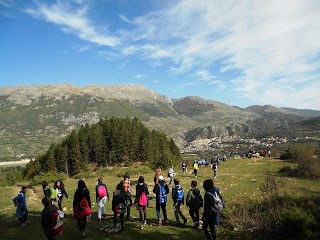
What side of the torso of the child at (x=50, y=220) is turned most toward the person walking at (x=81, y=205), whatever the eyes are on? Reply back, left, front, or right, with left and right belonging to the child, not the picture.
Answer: right

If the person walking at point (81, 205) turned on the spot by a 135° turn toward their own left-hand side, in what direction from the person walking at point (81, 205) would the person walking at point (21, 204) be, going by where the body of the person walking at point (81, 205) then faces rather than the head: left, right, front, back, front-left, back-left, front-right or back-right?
right

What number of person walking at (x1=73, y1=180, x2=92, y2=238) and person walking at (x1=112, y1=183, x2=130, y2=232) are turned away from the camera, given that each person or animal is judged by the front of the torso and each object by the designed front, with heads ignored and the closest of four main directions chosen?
2

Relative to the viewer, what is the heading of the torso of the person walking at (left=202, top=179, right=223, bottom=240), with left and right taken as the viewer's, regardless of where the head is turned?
facing away from the viewer and to the left of the viewer

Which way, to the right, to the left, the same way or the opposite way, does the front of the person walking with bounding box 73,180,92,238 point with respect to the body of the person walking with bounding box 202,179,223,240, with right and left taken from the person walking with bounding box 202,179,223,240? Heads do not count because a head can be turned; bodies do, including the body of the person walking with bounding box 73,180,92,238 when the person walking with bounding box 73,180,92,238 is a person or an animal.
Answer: the same way

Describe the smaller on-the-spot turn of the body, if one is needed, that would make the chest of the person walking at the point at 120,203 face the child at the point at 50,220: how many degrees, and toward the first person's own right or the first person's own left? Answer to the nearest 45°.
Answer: approximately 135° to the first person's own left

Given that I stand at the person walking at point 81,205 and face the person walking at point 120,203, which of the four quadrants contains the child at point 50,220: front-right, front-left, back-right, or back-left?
back-right

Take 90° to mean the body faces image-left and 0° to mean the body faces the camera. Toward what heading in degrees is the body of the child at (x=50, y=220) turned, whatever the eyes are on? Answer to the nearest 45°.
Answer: approximately 135°

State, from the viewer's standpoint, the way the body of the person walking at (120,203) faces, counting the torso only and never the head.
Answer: away from the camera

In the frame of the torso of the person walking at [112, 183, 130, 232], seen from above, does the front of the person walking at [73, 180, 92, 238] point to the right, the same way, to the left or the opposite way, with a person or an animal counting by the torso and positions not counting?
the same way

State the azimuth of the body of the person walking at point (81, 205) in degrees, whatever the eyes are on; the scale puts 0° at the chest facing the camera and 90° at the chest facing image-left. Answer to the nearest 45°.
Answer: approximately 180°

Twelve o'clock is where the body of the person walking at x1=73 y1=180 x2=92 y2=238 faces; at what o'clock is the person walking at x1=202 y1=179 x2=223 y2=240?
the person walking at x1=202 y1=179 x2=223 y2=240 is roughly at 4 o'clock from the person walking at x1=73 y1=180 x2=92 y2=238.

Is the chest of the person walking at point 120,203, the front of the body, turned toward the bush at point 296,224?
no

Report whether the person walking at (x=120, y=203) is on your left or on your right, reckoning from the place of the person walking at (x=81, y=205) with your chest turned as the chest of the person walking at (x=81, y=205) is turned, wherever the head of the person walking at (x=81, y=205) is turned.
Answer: on your right

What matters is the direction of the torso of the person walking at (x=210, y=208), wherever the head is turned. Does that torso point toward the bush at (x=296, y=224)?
no
